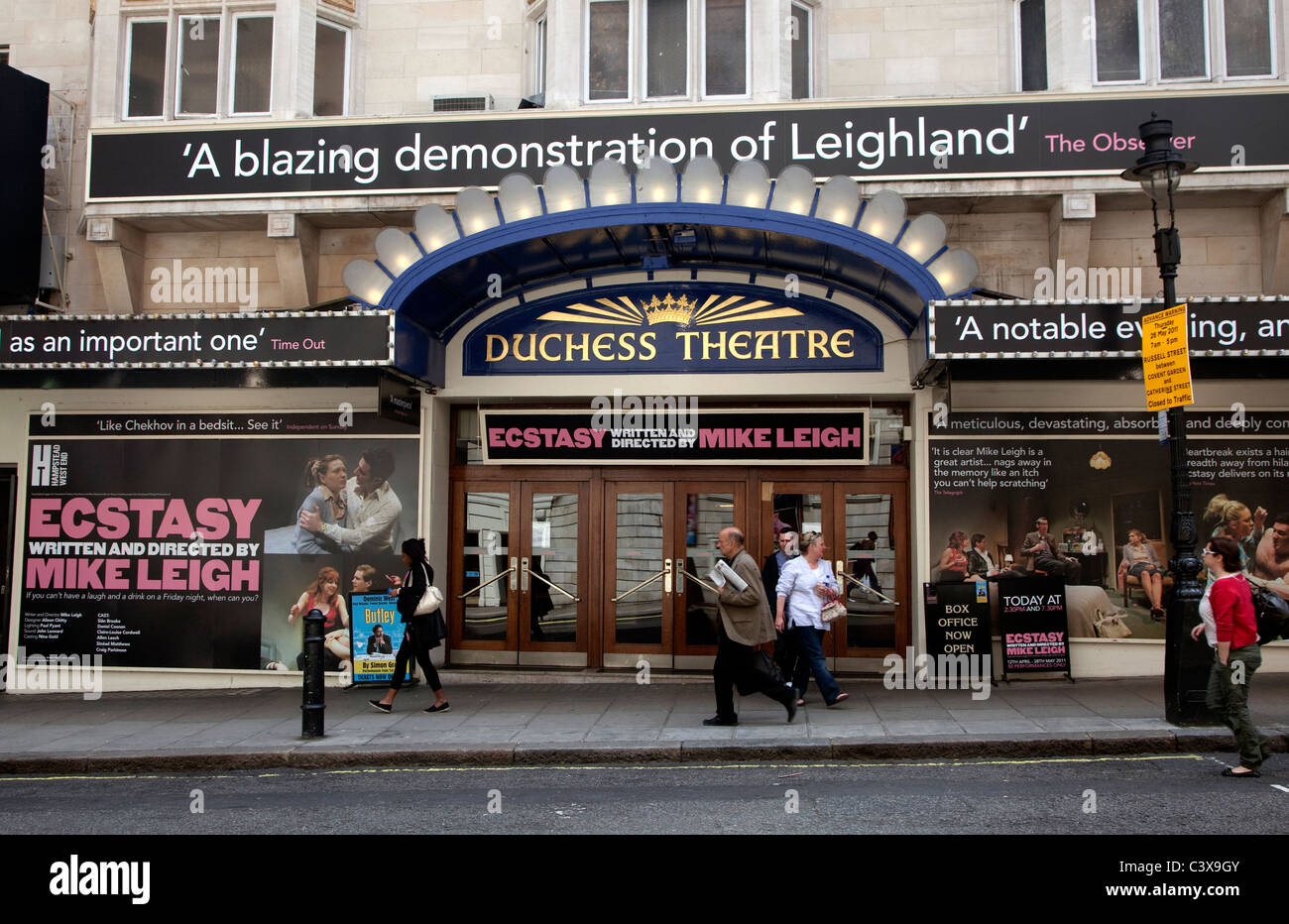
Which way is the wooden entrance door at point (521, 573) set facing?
toward the camera

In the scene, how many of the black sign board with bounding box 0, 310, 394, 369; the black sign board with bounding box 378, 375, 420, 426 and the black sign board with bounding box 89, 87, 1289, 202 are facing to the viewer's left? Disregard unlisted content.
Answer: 0

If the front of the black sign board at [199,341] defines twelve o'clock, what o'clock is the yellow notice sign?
The yellow notice sign is roughly at 10 o'clock from the black sign board.

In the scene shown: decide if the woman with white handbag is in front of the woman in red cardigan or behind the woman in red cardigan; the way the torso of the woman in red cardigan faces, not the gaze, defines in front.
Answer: in front

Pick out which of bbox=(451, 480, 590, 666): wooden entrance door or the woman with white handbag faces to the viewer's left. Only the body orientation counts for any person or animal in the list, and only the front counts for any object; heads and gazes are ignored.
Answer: the woman with white handbag

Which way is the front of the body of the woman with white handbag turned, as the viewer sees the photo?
to the viewer's left

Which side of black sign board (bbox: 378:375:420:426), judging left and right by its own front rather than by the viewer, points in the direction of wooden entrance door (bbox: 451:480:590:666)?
left

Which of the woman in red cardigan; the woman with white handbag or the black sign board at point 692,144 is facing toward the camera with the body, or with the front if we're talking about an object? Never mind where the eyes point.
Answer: the black sign board

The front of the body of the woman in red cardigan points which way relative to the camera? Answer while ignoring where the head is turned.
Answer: to the viewer's left

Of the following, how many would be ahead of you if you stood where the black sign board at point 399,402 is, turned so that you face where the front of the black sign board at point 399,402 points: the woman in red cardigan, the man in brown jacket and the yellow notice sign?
3

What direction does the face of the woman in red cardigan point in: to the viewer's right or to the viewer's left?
to the viewer's left

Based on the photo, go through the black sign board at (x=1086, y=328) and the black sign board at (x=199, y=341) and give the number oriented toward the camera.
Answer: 2

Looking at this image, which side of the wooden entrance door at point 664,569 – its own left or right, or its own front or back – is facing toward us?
front
